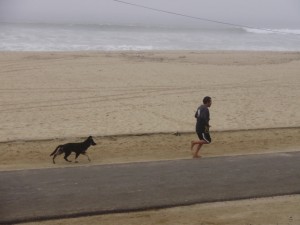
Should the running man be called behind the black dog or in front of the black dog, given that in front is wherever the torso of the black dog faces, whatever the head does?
in front

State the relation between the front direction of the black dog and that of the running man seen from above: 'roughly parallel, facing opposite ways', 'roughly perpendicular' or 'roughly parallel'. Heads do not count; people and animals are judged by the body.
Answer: roughly parallel

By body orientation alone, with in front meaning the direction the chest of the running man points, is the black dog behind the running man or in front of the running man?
behind

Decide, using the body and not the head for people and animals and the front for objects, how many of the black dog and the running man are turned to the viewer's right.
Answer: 2

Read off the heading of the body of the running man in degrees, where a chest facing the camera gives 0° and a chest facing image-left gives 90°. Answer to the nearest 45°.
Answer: approximately 270°

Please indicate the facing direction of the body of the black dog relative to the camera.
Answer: to the viewer's right
